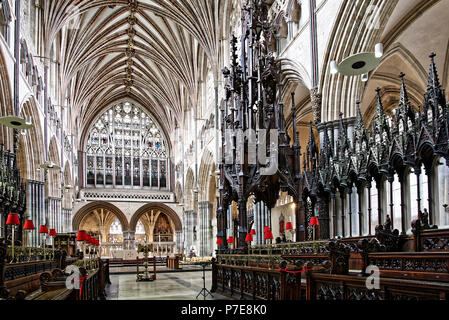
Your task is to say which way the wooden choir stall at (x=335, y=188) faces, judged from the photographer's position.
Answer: facing the viewer and to the left of the viewer

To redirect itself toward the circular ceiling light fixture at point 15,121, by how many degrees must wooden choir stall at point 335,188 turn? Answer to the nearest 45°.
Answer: approximately 45° to its right

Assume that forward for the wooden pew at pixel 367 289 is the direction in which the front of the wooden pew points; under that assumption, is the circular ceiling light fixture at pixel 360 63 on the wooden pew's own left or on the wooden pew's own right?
on the wooden pew's own right
